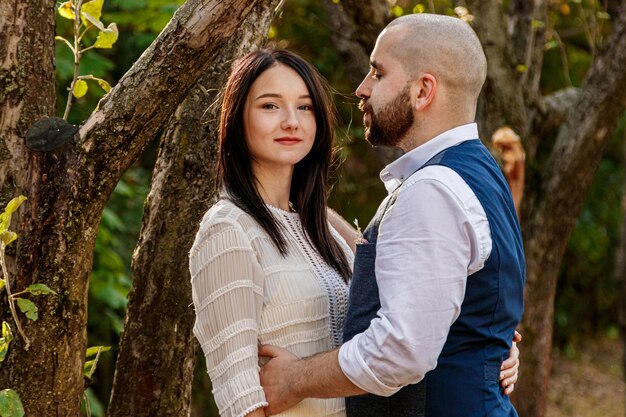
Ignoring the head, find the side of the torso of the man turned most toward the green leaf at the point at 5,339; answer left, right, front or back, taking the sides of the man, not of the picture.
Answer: front

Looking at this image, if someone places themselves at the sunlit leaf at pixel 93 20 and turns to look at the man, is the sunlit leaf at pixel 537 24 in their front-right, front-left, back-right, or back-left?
front-left

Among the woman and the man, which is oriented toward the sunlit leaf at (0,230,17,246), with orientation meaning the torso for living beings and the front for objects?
the man

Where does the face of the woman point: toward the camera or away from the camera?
toward the camera

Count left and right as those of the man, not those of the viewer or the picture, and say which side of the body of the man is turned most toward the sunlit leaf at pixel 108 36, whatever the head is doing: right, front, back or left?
front

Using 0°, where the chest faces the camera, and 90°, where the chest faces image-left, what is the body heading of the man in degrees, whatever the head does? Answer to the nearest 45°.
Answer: approximately 90°

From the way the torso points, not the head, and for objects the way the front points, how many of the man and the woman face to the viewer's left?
1

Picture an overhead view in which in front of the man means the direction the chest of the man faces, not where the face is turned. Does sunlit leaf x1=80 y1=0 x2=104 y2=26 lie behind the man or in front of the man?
in front

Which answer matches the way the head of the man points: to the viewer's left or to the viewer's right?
to the viewer's left

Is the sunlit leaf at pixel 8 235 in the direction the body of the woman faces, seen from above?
no

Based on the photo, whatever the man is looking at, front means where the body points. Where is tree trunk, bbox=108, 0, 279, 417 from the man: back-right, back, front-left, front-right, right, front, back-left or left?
front-right

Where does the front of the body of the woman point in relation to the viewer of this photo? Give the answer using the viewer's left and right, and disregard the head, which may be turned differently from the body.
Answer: facing the viewer and to the right of the viewer

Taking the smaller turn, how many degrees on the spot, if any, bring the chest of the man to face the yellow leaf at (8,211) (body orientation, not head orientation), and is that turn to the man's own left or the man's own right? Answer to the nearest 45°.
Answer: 0° — they already face it

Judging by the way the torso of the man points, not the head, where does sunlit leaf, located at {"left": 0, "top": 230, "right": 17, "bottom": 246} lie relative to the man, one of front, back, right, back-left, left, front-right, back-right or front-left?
front

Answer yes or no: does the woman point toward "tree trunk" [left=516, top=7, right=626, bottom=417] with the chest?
no
